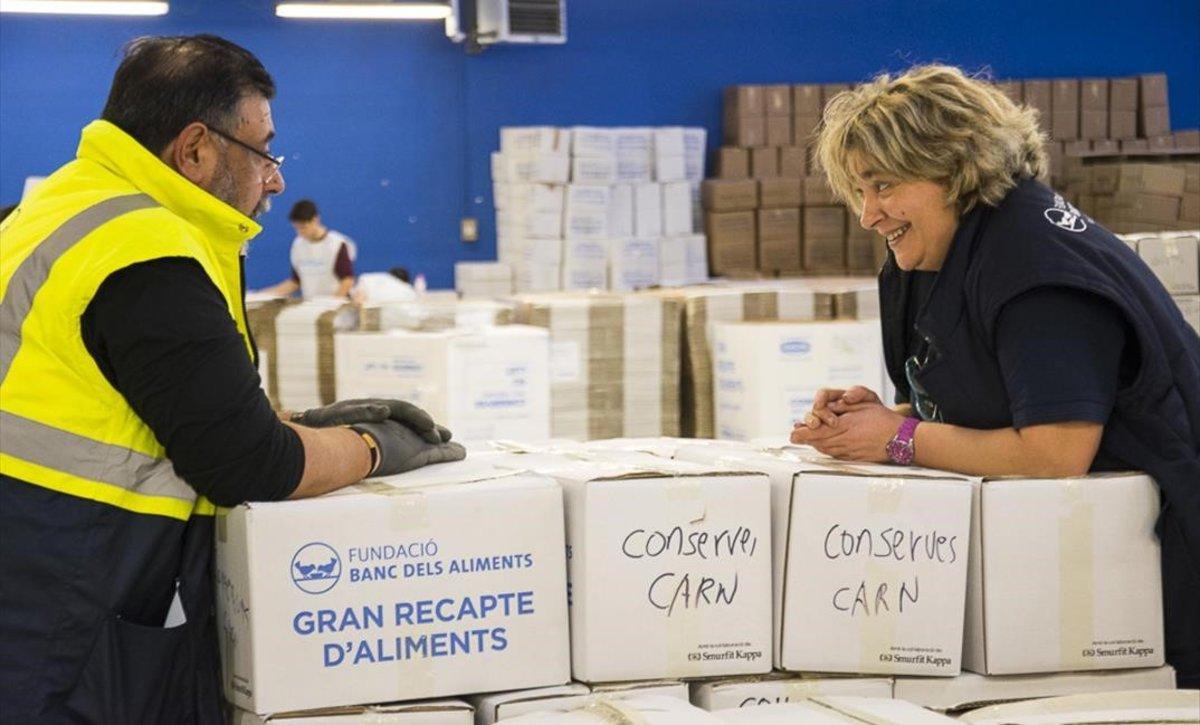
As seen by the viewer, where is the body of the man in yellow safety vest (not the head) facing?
to the viewer's right

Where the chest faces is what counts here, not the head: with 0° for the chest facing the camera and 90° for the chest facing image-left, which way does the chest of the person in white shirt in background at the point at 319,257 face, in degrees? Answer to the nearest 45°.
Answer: approximately 45°

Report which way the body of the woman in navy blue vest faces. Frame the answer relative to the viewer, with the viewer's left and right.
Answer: facing to the left of the viewer

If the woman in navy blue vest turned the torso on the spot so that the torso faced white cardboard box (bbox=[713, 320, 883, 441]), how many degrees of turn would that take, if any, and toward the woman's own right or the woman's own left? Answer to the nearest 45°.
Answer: approximately 90° to the woman's own right

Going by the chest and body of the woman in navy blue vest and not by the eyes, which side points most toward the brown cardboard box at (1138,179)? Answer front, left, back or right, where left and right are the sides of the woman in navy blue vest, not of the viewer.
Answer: right

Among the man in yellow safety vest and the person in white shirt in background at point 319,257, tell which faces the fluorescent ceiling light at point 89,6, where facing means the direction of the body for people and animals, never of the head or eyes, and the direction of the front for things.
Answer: the person in white shirt in background

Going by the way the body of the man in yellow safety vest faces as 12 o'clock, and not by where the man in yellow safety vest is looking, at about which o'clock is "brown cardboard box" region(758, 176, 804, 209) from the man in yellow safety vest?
The brown cardboard box is roughly at 10 o'clock from the man in yellow safety vest.
